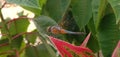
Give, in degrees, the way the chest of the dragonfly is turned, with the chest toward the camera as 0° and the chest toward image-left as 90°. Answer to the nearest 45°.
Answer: approximately 90°
